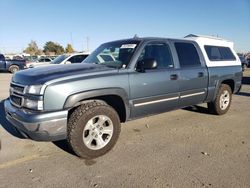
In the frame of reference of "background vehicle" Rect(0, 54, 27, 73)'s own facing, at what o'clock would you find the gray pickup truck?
The gray pickup truck is roughly at 9 o'clock from the background vehicle.

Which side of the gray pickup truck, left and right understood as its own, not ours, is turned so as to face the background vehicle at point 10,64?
right

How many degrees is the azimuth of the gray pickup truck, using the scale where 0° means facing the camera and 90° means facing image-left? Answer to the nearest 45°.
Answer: approximately 45°

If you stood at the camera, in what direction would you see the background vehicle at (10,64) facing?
facing to the left of the viewer

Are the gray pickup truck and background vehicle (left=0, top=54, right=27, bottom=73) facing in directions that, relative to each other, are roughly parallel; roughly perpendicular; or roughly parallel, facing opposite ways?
roughly parallel

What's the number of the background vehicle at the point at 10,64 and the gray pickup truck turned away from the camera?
0
